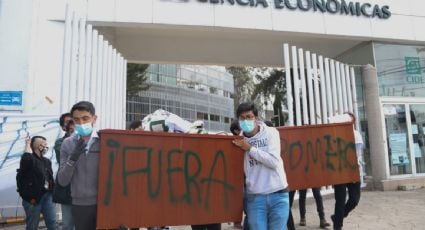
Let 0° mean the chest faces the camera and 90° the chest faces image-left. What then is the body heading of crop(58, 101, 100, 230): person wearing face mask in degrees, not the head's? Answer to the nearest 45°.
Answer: approximately 0°

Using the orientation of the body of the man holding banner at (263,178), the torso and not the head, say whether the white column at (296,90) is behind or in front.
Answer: behind

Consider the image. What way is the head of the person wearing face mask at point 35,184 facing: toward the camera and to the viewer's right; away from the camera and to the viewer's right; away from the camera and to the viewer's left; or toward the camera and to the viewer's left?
toward the camera and to the viewer's right

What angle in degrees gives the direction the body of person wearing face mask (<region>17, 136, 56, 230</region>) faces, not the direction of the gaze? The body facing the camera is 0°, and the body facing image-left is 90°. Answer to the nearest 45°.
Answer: approximately 315°

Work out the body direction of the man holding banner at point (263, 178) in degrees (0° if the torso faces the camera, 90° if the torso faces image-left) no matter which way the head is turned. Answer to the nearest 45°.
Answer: approximately 45°

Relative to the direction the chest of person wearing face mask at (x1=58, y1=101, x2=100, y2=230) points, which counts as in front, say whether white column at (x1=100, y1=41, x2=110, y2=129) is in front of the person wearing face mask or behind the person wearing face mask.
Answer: behind

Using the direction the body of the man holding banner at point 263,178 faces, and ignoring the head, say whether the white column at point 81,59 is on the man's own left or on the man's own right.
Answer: on the man's own right

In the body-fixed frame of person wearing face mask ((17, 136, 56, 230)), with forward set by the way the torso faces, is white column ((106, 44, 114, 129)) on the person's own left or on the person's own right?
on the person's own left
